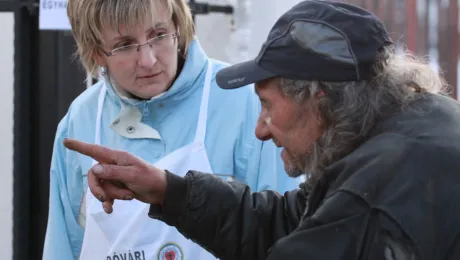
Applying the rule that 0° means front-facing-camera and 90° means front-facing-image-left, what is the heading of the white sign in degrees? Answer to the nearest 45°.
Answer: approximately 0°

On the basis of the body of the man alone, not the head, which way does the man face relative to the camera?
to the viewer's left

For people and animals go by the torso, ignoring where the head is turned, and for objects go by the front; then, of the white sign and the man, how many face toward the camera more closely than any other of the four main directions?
1

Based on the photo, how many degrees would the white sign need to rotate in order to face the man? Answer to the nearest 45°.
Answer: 0° — it already faces them

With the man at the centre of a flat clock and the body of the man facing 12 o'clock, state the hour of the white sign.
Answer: The white sign is roughly at 2 o'clock from the man.

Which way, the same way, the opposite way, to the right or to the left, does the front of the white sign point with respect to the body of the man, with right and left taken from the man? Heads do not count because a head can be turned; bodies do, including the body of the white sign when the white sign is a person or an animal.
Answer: to the left
